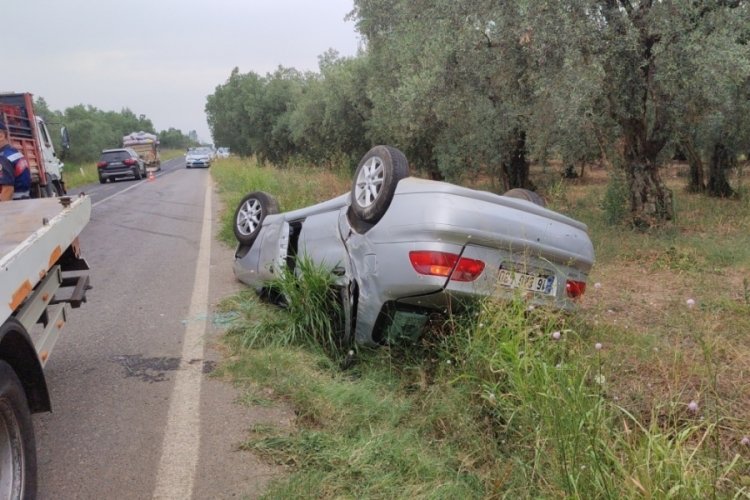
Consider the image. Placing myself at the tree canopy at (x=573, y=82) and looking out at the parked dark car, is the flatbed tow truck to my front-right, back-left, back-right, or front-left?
back-left

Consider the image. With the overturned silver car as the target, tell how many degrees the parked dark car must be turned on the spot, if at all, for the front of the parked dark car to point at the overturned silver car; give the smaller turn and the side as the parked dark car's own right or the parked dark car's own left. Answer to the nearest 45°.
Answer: approximately 135° to the parked dark car's own right

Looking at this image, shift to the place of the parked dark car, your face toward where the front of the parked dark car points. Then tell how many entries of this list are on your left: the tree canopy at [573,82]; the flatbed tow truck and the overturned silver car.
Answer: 0

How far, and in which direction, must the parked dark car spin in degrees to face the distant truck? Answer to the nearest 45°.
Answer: approximately 45° to its left

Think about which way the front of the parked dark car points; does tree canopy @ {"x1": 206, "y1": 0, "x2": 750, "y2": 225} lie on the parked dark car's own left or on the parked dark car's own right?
on the parked dark car's own right

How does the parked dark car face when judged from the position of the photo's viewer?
facing away from the viewer and to the right of the viewer
